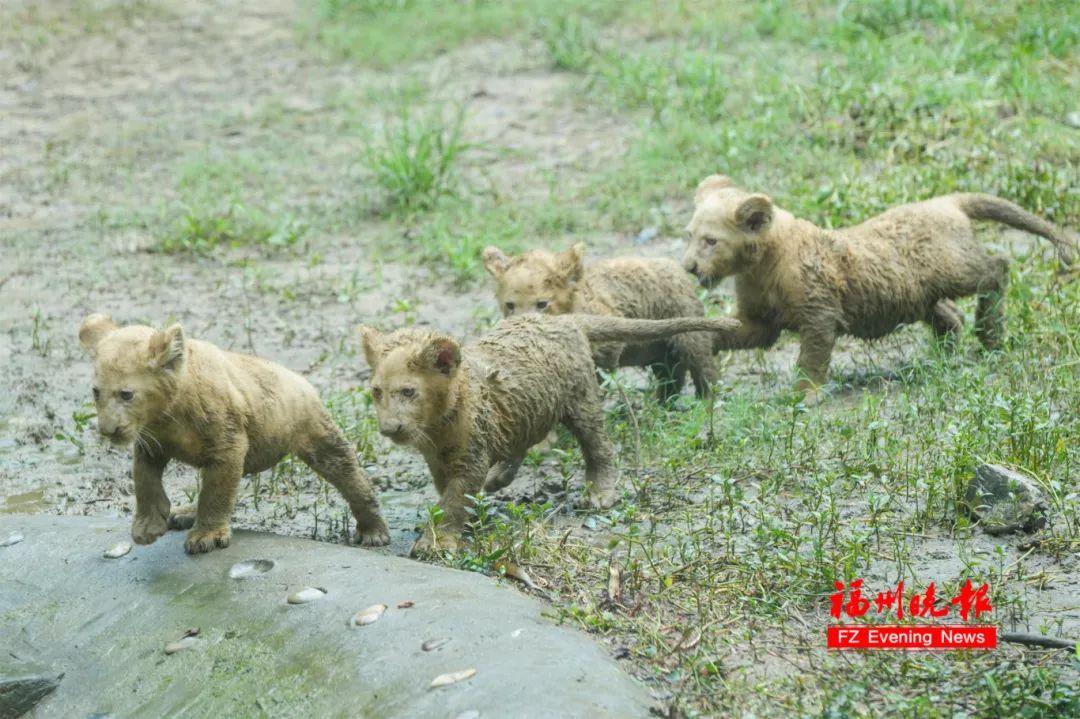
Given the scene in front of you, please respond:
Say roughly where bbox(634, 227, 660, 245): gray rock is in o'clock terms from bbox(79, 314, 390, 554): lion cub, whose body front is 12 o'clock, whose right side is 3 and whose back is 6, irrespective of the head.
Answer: The gray rock is roughly at 6 o'clock from the lion cub.

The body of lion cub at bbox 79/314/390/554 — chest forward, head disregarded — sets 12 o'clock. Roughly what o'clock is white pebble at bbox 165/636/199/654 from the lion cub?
The white pebble is roughly at 11 o'clock from the lion cub.

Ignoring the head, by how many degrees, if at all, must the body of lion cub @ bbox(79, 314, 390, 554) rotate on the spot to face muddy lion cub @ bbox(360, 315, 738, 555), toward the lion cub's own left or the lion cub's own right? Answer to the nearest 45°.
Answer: approximately 135° to the lion cub's own left

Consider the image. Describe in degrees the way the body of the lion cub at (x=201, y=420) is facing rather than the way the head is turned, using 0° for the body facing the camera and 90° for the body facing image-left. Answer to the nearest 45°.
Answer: approximately 45°

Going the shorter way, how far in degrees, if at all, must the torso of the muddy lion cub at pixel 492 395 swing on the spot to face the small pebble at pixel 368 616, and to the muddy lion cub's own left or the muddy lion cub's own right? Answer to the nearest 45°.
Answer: approximately 45° to the muddy lion cub's own left

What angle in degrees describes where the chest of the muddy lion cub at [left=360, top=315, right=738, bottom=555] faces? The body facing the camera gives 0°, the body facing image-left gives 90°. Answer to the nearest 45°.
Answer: approximately 45°

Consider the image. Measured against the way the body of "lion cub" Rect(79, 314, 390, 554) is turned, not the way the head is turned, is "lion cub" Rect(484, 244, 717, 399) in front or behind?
behind
